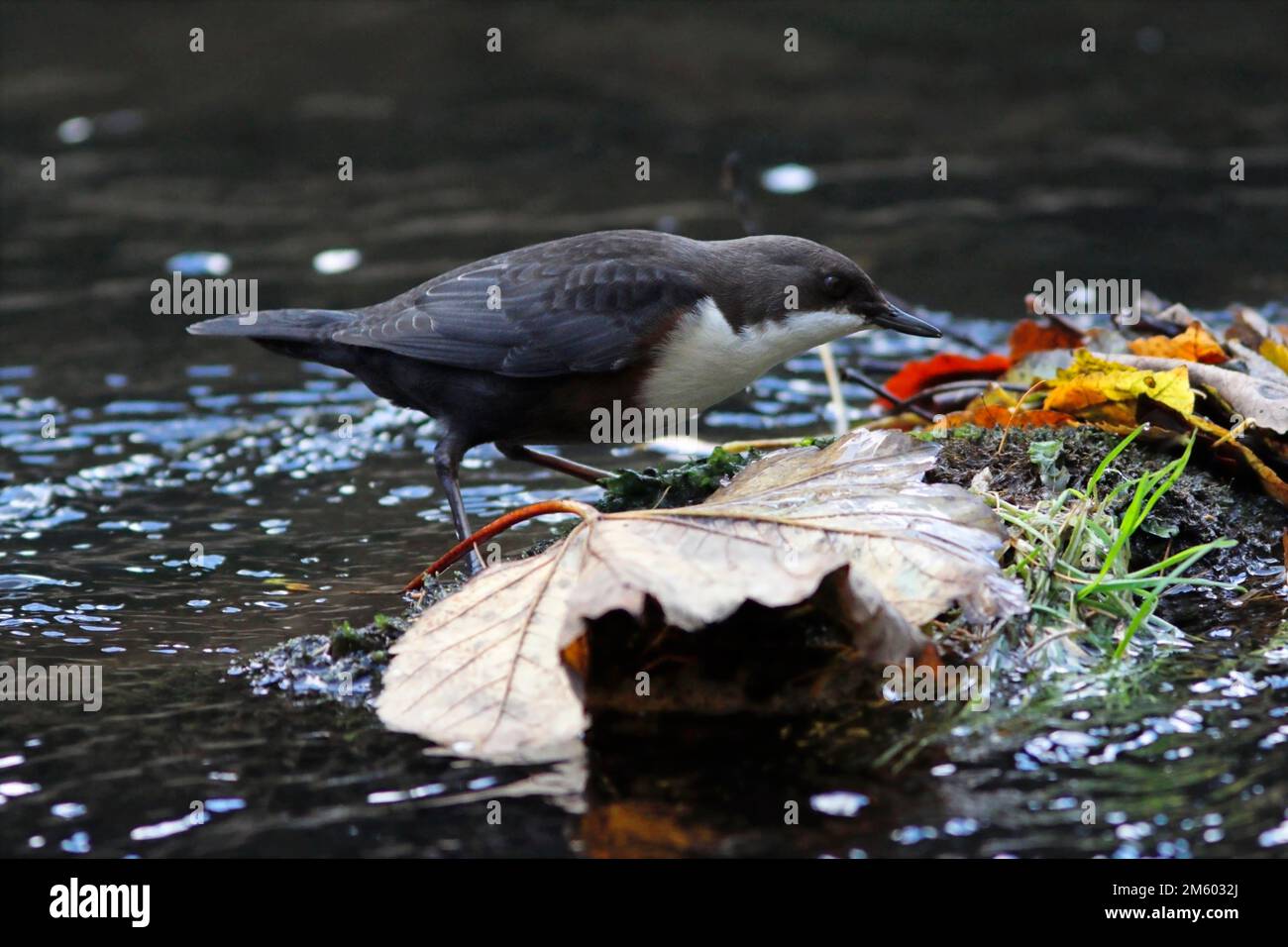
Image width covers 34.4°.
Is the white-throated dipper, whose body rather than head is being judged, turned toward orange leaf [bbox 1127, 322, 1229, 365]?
yes

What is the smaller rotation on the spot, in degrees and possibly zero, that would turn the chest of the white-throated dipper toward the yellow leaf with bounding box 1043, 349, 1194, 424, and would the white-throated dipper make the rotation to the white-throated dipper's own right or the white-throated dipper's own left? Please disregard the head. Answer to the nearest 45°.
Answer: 0° — it already faces it

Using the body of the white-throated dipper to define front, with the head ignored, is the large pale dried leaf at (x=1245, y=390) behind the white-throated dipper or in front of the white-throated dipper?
in front

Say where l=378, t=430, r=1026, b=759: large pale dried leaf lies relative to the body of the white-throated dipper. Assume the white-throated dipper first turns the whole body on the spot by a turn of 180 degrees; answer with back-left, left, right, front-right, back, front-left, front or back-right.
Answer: left

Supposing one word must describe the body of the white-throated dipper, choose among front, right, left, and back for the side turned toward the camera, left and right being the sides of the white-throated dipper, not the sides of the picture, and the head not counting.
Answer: right

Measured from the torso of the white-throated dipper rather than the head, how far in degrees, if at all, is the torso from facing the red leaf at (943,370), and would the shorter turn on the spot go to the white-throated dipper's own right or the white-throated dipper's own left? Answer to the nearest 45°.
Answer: approximately 45° to the white-throated dipper's own left

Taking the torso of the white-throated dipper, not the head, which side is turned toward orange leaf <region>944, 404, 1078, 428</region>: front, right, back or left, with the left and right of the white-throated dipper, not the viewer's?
front
